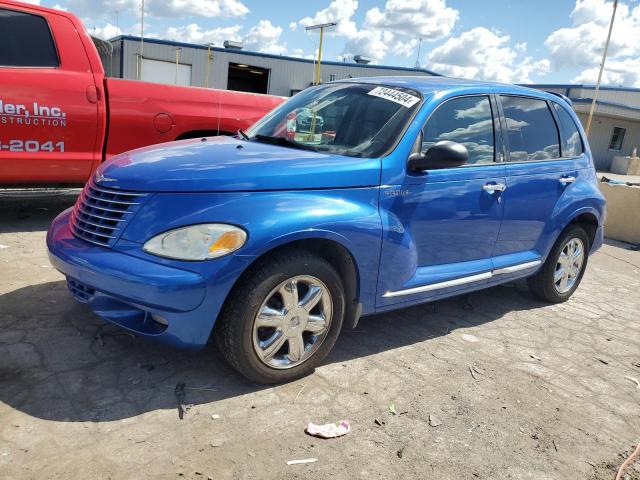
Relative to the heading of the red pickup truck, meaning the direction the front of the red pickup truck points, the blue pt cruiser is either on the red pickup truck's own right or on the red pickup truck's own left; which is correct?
on the red pickup truck's own left

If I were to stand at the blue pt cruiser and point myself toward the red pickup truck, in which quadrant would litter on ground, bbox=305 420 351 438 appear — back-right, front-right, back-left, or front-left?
back-left

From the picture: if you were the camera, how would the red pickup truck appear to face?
facing to the left of the viewer

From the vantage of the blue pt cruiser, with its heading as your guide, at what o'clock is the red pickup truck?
The red pickup truck is roughly at 3 o'clock from the blue pt cruiser.

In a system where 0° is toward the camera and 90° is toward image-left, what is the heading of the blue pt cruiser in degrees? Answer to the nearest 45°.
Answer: approximately 45°

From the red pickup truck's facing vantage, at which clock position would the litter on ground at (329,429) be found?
The litter on ground is roughly at 8 o'clock from the red pickup truck.

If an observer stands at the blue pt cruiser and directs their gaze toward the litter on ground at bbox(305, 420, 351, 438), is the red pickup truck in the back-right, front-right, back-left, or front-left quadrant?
back-right
